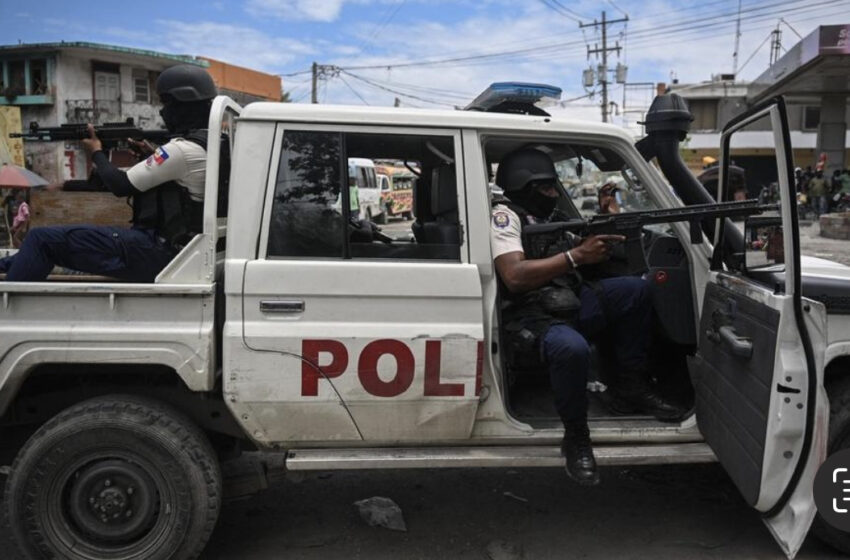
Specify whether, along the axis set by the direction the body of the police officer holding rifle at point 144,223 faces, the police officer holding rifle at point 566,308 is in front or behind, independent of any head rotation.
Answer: behind

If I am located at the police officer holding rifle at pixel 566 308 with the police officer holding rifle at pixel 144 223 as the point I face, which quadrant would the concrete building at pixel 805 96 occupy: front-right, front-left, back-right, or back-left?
back-right

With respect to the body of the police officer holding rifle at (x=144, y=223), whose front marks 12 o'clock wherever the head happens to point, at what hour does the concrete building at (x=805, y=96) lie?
The concrete building is roughly at 5 o'clock from the police officer holding rifle.

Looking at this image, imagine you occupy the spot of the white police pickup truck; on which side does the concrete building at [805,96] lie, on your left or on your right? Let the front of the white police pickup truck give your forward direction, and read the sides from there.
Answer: on your left

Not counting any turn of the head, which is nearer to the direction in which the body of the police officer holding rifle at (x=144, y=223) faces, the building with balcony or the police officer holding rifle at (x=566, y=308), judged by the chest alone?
the building with balcony

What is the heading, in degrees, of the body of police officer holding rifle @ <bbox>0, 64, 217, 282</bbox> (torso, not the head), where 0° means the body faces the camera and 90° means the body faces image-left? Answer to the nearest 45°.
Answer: approximately 90°

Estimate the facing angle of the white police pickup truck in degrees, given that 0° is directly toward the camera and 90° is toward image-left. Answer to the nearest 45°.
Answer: approximately 270°

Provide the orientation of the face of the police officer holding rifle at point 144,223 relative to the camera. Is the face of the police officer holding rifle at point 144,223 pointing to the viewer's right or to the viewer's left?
to the viewer's left

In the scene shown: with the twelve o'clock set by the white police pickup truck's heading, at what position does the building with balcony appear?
The building with balcony is roughly at 8 o'clock from the white police pickup truck.

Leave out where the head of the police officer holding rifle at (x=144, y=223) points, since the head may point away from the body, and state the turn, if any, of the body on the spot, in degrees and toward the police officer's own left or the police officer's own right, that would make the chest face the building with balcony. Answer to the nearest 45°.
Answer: approximately 90° to the police officer's own right

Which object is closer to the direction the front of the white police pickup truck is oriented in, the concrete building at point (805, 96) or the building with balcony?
the concrete building
